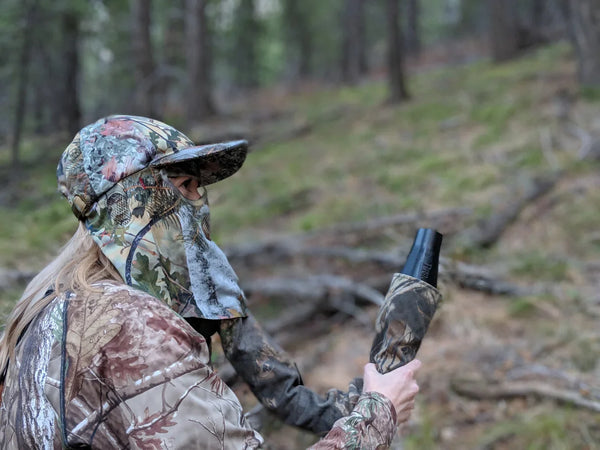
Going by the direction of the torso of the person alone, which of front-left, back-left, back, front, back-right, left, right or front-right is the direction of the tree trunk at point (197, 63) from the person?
left

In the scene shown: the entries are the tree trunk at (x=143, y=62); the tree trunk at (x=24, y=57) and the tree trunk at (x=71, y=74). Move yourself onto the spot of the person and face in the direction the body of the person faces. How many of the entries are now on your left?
3

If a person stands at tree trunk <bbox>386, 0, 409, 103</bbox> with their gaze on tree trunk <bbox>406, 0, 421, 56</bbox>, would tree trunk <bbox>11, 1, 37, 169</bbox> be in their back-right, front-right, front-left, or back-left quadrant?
back-left

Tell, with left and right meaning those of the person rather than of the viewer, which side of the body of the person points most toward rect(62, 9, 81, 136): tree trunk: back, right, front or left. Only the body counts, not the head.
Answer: left

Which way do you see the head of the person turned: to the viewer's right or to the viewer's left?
to the viewer's right

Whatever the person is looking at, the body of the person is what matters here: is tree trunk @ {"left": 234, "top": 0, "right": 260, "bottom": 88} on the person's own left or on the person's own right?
on the person's own left

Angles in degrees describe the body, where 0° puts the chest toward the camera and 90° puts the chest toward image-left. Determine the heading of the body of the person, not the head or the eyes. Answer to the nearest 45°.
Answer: approximately 270°

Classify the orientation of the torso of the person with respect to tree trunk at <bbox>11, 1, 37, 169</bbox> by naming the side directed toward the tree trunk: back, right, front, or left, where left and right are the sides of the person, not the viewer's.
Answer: left
